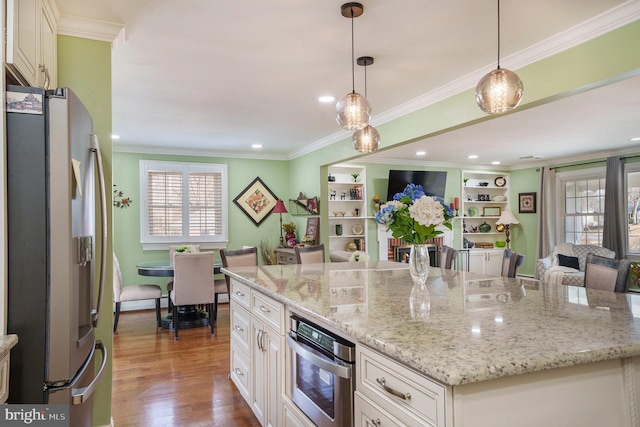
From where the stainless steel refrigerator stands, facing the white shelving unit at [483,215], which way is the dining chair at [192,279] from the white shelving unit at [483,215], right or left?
left

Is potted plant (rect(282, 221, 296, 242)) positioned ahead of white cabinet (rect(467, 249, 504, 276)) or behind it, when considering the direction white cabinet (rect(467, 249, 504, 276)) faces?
ahead

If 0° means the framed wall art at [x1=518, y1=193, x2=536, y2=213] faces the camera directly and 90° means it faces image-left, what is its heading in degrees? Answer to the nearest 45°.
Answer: approximately 0°

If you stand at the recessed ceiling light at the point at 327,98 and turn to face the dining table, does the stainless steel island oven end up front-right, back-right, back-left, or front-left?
back-left

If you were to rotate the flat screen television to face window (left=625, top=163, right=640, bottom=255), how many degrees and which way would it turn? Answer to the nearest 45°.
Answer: approximately 90° to its left

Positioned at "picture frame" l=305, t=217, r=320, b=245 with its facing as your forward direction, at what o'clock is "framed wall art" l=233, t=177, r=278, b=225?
The framed wall art is roughly at 3 o'clock from the picture frame.

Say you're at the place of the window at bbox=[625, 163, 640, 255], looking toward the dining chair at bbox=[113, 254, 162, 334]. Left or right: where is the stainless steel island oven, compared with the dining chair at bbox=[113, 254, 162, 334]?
left

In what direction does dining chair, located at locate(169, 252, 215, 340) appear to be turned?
away from the camera

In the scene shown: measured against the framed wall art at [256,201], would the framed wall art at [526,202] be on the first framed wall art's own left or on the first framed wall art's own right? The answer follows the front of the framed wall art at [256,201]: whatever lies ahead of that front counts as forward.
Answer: on the first framed wall art's own left
